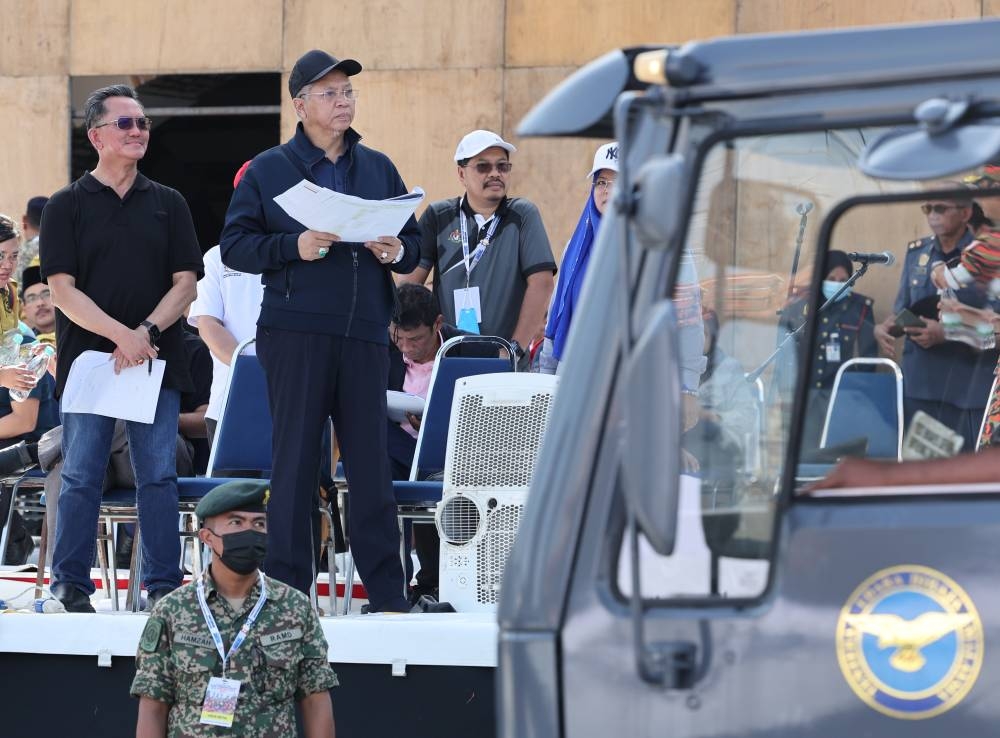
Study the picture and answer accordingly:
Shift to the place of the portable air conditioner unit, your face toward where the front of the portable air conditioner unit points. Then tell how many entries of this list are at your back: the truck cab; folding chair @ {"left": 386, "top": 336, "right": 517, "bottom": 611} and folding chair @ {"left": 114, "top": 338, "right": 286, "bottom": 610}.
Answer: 1

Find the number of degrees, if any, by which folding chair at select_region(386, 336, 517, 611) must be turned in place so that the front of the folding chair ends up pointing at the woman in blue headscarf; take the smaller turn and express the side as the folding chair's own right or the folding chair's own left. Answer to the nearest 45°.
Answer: approximately 180°

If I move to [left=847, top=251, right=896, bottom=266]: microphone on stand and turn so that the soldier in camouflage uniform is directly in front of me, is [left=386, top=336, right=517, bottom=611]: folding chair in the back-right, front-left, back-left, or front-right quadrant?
front-right

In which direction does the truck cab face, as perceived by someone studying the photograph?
facing to the left of the viewer

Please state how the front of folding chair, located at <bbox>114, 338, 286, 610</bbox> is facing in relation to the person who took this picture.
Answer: facing the viewer and to the left of the viewer

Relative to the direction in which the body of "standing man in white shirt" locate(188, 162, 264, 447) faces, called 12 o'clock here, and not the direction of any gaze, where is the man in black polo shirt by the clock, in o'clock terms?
The man in black polo shirt is roughly at 2 o'clock from the standing man in white shirt.

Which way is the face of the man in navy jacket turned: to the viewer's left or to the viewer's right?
to the viewer's right

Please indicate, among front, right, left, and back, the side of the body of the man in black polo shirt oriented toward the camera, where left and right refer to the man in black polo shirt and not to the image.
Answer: front

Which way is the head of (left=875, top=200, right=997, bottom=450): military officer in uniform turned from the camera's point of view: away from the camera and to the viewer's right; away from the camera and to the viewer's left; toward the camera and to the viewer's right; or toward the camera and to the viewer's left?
toward the camera and to the viewer's left

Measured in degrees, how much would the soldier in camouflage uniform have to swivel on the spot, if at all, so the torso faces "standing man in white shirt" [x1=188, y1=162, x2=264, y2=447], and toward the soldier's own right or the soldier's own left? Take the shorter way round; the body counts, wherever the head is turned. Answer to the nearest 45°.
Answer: approximately 180°

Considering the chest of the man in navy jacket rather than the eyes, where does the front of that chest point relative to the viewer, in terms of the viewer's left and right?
facing the viewer and to the right of the viewer
